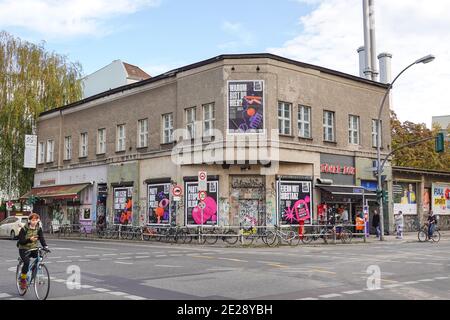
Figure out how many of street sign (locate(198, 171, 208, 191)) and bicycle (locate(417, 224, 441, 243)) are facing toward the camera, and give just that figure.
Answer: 1

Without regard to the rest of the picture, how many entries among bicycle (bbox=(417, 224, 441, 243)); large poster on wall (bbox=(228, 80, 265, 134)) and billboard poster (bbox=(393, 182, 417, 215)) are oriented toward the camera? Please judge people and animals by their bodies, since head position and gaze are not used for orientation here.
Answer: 2

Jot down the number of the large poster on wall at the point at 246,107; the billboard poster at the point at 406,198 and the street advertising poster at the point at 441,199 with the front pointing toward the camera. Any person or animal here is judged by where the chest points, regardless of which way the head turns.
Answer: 3

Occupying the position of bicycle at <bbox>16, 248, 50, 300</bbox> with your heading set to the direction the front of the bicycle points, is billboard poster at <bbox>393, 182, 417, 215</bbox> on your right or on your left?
on your left

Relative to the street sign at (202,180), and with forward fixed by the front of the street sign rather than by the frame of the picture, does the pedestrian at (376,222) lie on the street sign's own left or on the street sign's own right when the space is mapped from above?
on the street sign's own left

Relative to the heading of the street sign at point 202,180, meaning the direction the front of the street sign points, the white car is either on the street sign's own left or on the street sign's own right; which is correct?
on the street sign's own right

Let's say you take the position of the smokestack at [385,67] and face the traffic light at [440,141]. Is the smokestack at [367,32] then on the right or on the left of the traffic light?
right

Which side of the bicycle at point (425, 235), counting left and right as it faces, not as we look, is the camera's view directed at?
left

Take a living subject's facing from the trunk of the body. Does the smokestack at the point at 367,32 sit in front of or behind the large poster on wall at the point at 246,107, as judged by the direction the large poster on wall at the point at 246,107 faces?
behind

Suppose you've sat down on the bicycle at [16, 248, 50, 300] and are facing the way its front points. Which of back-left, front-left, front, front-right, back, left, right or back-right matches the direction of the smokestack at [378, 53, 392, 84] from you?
left

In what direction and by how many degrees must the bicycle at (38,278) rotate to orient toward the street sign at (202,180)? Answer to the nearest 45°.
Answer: approximately 90° to its left

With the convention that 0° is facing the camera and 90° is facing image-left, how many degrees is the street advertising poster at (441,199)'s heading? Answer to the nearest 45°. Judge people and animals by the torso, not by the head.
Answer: approximately 0°
